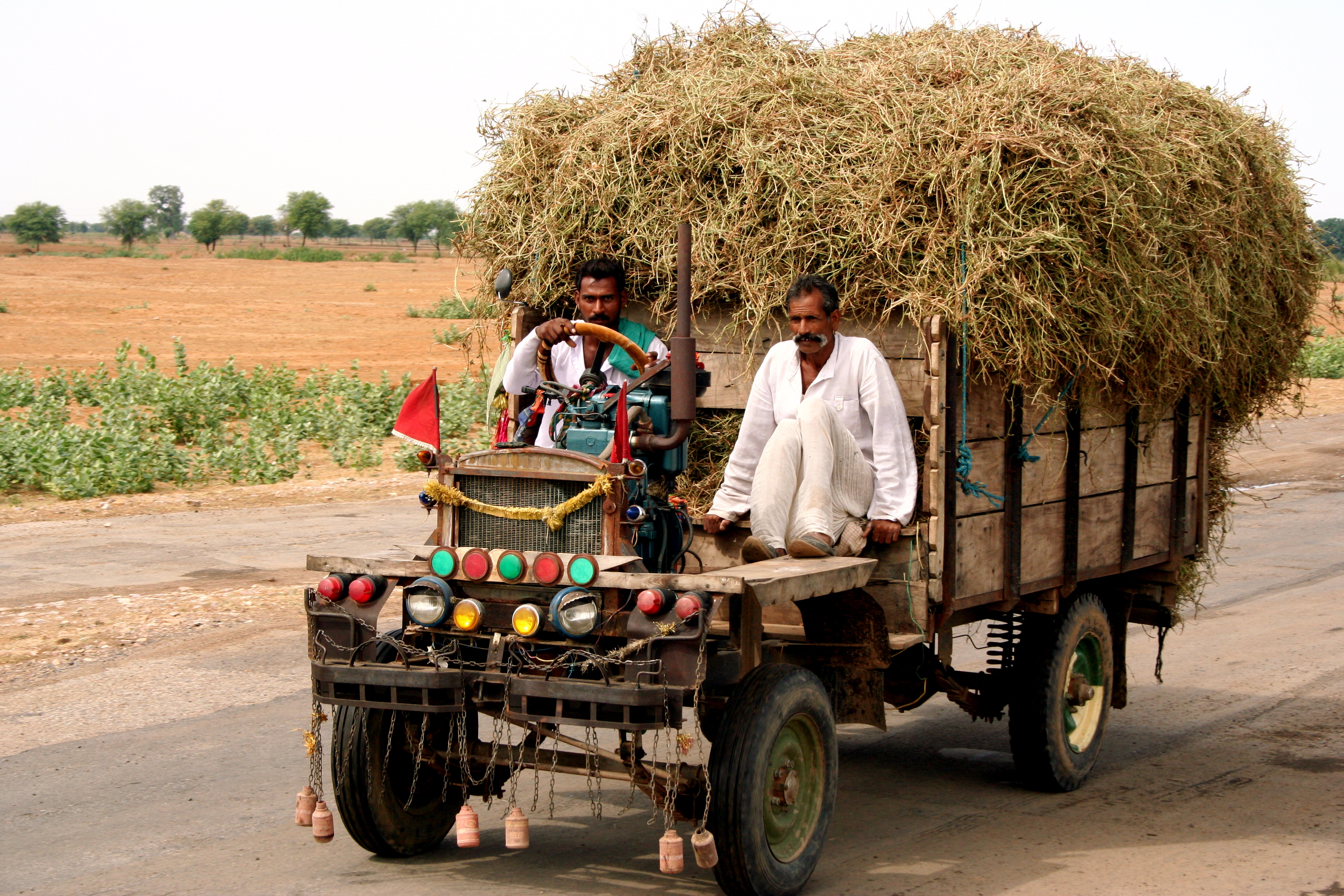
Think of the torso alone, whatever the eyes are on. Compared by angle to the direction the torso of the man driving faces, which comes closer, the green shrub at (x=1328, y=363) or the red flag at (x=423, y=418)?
the red flag

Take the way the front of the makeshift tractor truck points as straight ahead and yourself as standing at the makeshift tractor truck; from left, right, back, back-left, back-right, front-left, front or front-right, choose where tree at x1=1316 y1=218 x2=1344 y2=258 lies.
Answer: back

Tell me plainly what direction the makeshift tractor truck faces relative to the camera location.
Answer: facing the viewer and to the left of the viewer

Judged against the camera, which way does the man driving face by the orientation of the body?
toward the camera
